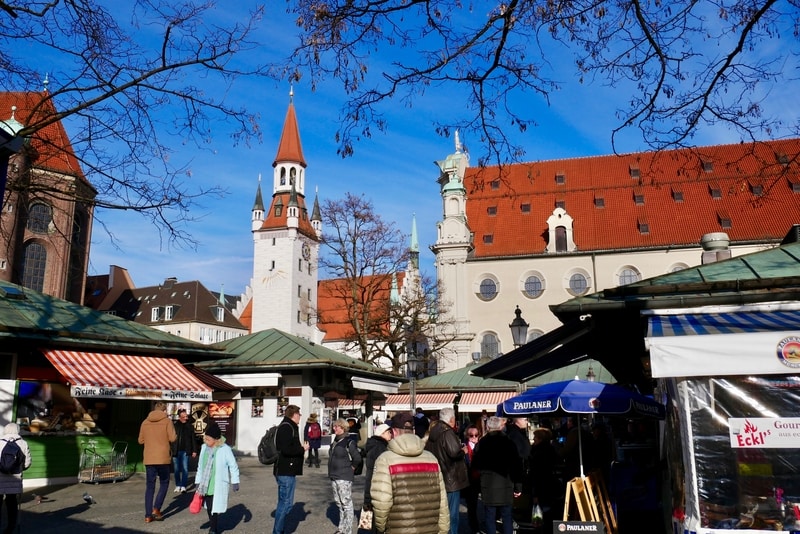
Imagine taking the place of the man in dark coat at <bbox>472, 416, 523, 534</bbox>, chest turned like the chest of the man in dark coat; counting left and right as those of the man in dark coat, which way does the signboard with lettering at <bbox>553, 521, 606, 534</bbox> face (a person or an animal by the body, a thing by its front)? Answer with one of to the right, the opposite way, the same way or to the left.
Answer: the opposite way

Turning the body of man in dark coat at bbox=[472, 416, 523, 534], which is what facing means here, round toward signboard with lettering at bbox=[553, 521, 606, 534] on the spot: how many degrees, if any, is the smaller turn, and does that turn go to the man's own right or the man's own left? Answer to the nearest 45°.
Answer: approximately 135° to the man's own right

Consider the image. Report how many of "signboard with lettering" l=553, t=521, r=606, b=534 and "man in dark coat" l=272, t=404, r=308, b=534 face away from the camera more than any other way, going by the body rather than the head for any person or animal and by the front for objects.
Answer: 0

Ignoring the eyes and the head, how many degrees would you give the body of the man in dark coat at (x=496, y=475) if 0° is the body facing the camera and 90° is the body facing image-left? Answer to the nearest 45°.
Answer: approximately 180°

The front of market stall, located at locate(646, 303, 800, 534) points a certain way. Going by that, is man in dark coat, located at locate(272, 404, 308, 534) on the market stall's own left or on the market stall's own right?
on the market stall's own right

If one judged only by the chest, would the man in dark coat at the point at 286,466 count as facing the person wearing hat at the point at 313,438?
no

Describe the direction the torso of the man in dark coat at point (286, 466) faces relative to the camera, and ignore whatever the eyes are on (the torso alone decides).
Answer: to the viewer's right

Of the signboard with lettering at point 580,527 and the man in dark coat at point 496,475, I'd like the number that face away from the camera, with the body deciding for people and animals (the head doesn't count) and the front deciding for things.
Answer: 1

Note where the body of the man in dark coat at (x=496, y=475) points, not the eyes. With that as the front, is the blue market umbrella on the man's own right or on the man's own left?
on the man's own right

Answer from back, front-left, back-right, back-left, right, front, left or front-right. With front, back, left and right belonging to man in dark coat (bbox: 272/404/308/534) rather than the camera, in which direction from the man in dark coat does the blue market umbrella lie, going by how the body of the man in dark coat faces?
front

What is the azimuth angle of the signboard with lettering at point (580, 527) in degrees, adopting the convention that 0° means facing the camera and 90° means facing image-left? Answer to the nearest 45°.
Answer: approximately 0°

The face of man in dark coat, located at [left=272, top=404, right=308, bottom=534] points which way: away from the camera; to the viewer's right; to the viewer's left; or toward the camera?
to the viewer's right
